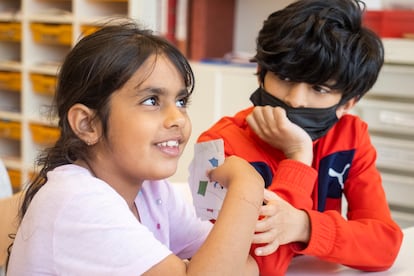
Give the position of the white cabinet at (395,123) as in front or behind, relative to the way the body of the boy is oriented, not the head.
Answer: behind

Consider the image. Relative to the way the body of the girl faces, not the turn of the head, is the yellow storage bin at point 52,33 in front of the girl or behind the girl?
behind

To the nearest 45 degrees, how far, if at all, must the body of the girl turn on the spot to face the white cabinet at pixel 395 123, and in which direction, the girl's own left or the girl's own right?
approximately 90° to the girl's own left

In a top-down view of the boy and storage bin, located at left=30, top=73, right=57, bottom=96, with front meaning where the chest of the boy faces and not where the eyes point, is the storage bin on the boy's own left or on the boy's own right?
on the boy's own right

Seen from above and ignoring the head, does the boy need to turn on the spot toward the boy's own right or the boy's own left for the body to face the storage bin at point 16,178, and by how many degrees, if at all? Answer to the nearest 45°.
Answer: approximately 90° to the boy's own right

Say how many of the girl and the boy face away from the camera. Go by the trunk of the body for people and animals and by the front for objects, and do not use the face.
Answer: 0

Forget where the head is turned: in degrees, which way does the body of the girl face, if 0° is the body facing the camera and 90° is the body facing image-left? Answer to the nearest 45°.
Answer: approximately 315°

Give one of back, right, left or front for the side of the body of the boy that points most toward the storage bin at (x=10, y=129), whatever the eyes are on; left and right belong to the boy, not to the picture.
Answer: right

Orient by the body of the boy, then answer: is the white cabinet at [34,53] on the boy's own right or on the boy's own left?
on the boy's own right

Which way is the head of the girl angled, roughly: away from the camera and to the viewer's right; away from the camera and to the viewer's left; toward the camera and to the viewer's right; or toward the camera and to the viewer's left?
toward the camera and to the viewer's right
